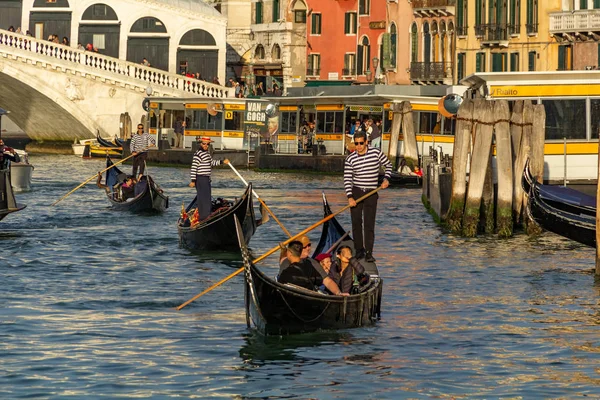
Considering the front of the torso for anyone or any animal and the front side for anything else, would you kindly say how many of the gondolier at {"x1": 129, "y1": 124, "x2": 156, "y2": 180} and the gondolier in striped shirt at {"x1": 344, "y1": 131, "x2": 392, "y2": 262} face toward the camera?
2

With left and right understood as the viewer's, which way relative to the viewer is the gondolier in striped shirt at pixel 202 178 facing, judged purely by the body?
facing the viewer and to the right of the viewer

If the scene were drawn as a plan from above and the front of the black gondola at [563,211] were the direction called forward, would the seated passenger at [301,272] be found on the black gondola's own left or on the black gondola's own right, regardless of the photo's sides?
on the black gondola's own left

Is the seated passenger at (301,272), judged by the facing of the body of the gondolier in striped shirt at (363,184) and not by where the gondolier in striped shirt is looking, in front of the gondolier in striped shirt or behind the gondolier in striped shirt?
in front

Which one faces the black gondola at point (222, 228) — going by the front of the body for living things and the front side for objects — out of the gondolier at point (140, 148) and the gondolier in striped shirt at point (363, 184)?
the gondolier

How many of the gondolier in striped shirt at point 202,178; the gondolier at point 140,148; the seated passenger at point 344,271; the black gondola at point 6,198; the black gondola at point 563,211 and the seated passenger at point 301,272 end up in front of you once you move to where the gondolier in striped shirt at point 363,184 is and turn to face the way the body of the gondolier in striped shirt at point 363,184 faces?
2

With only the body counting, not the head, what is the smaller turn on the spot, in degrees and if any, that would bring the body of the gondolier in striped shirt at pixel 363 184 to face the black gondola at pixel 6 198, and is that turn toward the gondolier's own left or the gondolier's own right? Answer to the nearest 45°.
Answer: approximately 135° to the gondolier's own right

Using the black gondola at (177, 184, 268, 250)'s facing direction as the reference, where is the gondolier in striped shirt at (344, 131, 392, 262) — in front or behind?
in front

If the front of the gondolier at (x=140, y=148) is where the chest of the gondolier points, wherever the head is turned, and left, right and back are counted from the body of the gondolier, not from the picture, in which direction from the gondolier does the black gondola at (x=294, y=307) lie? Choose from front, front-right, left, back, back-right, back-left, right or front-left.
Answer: front

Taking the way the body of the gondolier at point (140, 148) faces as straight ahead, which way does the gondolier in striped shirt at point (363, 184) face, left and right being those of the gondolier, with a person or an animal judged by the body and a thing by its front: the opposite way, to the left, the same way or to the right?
the same way

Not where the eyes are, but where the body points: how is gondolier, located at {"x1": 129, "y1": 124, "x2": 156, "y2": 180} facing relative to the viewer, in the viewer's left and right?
facing the viewer

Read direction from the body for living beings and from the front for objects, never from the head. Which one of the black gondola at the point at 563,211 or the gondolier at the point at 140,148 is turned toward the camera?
the gondolier

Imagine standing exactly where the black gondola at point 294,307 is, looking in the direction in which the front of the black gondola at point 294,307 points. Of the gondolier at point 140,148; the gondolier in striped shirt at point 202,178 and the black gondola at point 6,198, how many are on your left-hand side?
0

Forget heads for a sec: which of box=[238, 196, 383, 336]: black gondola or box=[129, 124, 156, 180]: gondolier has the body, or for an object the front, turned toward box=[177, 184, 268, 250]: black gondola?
the gondolier
